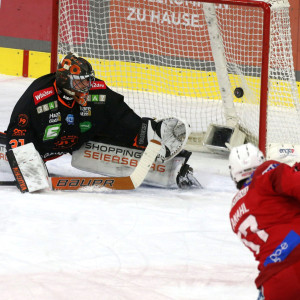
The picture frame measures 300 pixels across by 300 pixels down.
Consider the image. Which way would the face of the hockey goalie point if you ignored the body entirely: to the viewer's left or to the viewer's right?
to the viewer's right

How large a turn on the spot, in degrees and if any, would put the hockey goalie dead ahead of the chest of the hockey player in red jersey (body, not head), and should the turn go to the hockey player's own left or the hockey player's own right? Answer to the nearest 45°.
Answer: approximately 90° to the hockey player's own left

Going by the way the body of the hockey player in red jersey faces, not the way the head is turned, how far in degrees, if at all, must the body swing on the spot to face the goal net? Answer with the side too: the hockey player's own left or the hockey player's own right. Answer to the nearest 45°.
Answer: approximately 45° to the hockey player's own left

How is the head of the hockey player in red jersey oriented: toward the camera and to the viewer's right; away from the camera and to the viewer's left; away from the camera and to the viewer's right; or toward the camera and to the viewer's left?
away from the camera and to the viewer's left
